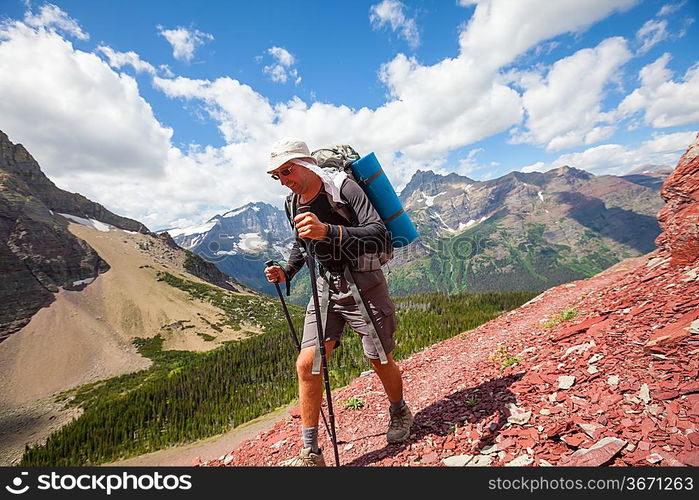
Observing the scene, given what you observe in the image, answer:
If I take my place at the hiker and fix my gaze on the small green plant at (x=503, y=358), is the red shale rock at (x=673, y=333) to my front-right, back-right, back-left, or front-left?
front-right

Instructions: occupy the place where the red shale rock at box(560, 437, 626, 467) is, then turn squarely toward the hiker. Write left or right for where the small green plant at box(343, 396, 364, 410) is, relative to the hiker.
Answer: right

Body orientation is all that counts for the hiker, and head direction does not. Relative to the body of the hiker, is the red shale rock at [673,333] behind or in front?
behind

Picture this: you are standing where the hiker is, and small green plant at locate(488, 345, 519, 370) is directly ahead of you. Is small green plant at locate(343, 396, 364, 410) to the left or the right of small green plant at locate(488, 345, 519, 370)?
left

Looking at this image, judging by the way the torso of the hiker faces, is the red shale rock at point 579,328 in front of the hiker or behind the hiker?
behind

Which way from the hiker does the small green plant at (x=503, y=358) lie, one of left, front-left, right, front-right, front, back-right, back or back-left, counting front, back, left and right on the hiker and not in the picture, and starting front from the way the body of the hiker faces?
back

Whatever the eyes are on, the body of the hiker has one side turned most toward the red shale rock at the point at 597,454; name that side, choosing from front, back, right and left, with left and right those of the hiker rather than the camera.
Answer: left

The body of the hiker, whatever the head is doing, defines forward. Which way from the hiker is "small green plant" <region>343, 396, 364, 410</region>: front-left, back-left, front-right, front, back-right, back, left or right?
back-right

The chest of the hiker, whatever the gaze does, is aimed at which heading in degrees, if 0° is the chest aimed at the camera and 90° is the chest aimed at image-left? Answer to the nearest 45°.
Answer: approximately 45°
